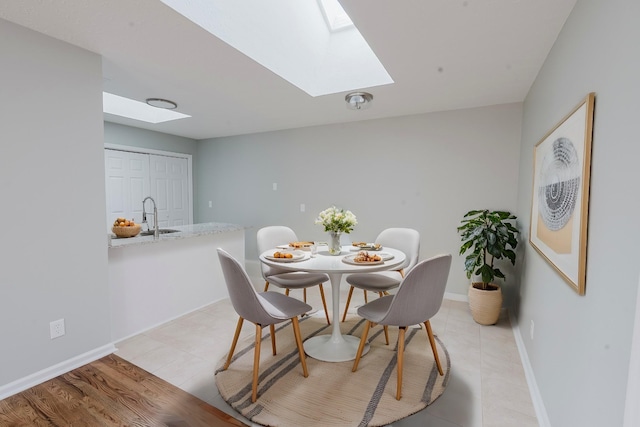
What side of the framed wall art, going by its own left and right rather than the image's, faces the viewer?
left

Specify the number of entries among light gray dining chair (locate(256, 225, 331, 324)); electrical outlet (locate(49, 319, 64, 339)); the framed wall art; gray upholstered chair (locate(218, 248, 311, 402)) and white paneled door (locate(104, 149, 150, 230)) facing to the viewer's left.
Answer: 1

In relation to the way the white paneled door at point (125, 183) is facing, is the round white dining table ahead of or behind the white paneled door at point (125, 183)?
ahead

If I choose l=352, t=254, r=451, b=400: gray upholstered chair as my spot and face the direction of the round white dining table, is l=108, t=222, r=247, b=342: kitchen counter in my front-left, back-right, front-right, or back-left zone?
front-left

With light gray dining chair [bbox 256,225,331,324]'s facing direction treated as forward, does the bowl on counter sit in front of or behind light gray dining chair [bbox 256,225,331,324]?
behind

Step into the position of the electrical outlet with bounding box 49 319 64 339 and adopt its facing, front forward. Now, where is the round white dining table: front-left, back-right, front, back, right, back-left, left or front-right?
front

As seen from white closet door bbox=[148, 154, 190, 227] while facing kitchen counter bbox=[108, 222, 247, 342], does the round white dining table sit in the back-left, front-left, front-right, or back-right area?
front-left

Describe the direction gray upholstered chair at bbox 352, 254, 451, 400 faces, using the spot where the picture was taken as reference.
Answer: facing away from the viewer and to the left of the viewer

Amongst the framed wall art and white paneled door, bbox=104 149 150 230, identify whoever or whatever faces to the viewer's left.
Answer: the framed wall art

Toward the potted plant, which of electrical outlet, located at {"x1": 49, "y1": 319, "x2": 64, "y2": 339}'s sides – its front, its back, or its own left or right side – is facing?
front

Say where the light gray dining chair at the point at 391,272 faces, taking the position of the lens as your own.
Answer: facing the viewer and to the left of the viewer

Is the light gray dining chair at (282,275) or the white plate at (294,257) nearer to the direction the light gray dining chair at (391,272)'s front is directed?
the white plate

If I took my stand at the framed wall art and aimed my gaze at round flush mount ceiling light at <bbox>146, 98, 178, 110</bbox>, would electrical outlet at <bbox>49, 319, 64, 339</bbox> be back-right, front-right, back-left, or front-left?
front-left

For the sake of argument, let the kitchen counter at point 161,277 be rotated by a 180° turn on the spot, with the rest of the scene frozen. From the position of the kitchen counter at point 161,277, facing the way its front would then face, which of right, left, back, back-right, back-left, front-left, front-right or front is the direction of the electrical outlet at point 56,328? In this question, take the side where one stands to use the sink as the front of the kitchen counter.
right

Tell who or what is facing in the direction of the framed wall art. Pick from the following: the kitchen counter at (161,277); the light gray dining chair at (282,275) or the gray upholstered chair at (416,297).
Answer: the light gray dining chair

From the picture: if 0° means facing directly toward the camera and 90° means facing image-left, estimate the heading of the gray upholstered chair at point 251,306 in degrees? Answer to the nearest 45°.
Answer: approximately 225°

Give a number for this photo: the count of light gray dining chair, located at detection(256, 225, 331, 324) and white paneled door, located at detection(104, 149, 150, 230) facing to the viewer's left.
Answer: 0

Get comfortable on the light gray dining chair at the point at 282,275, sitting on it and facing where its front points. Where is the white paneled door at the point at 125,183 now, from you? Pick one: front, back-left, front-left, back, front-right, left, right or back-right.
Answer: back

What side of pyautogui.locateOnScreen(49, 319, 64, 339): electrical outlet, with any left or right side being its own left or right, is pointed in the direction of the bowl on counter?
left

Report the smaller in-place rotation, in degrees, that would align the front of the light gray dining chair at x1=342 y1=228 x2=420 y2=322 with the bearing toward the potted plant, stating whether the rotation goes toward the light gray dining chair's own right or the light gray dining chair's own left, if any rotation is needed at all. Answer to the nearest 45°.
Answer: approximately 135° to the light gray dining chair's own left

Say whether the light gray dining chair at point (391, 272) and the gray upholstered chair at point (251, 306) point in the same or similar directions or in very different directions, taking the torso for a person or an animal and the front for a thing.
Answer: very different directions

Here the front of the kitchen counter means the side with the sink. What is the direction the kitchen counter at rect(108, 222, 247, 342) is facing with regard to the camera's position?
facing away from the viewer and to the left of the viewer
